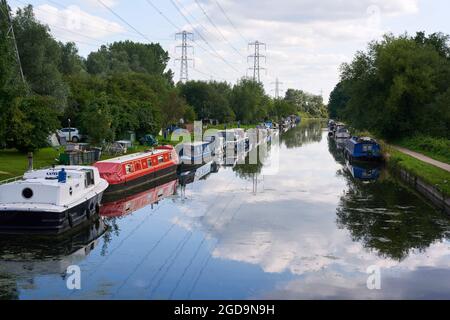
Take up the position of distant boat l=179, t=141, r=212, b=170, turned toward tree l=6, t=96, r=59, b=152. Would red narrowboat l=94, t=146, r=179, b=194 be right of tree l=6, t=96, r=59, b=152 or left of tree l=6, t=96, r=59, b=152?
left

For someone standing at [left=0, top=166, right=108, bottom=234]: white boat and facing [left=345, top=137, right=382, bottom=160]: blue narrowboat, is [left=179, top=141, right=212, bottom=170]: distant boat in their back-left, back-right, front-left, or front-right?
front-left

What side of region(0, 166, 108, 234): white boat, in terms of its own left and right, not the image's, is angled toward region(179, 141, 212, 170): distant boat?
front

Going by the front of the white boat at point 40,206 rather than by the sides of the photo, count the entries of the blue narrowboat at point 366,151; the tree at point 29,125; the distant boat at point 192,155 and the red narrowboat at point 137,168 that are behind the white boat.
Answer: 0

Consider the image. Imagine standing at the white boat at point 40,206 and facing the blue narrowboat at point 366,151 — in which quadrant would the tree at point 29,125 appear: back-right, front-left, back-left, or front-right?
front-left

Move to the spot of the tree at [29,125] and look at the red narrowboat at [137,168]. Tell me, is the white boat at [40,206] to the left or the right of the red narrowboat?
right

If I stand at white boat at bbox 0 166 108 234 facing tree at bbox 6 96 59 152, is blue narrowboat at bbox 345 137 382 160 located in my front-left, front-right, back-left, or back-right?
front-right

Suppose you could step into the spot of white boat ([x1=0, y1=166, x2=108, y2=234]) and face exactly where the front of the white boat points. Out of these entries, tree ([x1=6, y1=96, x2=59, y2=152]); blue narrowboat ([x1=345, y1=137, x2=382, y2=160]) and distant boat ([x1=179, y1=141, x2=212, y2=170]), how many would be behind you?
0

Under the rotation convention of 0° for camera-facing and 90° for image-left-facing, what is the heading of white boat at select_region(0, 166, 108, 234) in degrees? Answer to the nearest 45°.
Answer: approximately 225°
